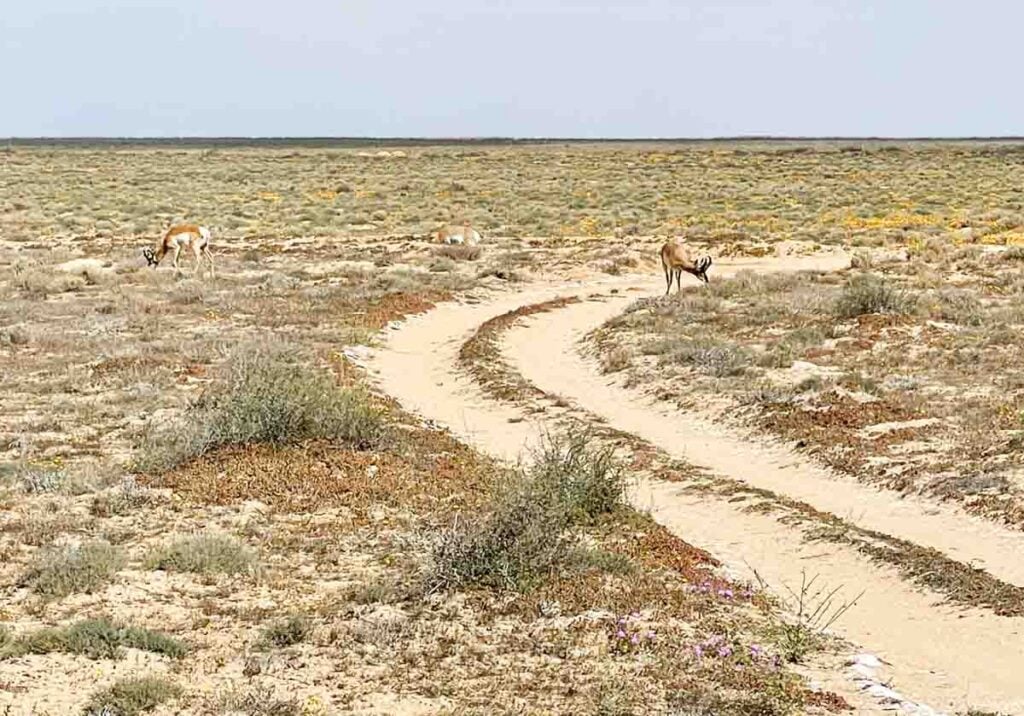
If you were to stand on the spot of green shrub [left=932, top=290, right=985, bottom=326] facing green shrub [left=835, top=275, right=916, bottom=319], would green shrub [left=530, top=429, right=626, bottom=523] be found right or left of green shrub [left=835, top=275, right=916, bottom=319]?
left

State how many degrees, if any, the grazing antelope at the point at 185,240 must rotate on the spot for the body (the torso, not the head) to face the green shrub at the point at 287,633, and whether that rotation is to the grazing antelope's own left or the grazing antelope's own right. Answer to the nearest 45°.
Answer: approximately 90° to the grazing antelope's own left

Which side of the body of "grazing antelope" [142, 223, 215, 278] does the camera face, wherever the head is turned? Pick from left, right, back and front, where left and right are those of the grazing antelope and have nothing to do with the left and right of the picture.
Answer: left

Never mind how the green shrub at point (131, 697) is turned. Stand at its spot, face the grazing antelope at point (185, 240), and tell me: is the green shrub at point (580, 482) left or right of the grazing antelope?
right

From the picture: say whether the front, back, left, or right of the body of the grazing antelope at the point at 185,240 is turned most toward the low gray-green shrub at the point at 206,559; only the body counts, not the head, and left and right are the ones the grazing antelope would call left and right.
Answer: left

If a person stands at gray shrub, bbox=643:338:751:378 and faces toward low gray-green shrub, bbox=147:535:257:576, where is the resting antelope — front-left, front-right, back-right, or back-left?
back-right

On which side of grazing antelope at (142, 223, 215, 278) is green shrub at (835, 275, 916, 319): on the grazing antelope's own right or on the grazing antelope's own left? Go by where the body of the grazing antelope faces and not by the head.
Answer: on the grazing antelope's own left

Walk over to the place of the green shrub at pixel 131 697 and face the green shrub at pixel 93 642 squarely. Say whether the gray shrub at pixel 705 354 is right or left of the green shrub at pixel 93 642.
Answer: right
